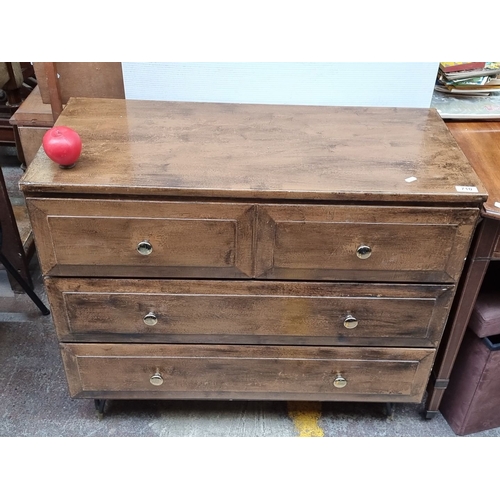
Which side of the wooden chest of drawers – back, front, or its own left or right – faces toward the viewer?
front

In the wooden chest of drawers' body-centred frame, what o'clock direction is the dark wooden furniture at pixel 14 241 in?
The dark wooden furniture is roughly at 4 o'clock from the wooden chest of drawers.

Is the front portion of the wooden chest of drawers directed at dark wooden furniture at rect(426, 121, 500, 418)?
no

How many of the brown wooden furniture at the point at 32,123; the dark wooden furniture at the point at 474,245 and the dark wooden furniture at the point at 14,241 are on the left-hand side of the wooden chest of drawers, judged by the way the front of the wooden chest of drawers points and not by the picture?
1

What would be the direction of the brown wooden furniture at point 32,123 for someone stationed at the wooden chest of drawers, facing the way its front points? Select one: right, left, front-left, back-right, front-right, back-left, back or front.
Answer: back-right

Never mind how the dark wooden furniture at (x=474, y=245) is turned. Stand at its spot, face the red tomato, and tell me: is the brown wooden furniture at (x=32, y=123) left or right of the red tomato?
right
